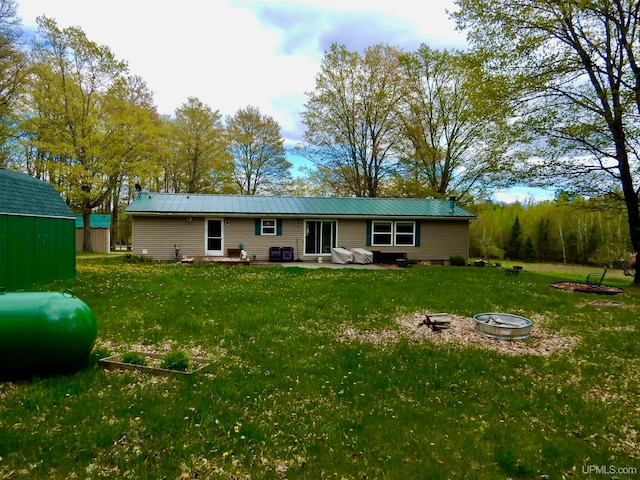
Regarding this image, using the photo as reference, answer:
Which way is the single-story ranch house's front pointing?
away from the camera

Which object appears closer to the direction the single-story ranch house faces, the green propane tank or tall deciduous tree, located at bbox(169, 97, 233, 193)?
the tall deciduous tree

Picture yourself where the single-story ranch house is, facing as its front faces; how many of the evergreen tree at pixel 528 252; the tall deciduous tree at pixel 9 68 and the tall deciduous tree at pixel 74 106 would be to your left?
2

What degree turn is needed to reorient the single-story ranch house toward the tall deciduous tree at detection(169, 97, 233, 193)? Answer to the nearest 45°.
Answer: approximately 45° to its left

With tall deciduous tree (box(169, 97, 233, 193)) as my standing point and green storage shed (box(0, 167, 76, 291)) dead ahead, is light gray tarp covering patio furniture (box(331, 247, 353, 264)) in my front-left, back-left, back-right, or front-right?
front-left

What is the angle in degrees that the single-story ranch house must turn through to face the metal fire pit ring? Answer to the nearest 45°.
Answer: approximately 180°

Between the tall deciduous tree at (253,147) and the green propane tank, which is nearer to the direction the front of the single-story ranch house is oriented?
the green propane tank

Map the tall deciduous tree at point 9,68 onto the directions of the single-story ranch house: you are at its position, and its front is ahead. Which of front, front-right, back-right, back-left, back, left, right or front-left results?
left

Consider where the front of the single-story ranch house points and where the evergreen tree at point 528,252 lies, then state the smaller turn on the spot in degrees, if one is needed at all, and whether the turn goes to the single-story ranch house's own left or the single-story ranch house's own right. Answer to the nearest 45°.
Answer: approximately 45° to the single-story ranch house's own right

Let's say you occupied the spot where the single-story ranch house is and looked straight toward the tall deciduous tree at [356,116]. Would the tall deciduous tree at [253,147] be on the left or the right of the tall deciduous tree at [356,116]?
left
